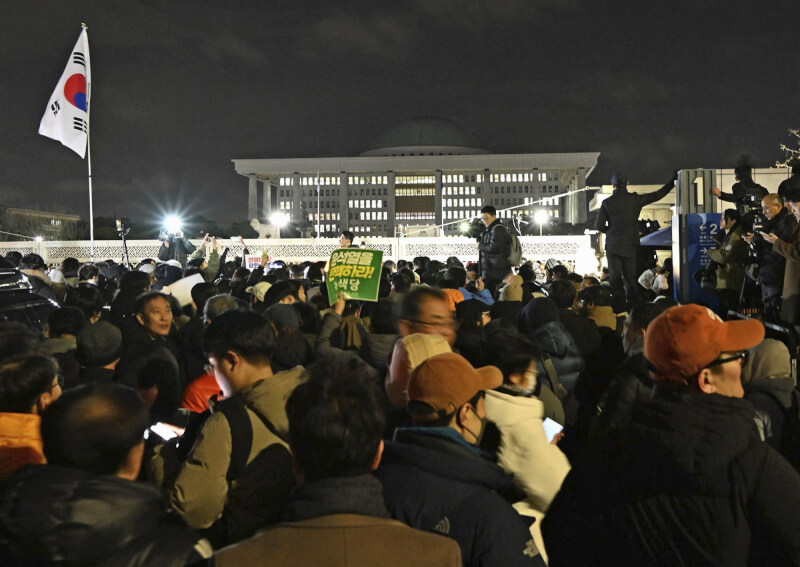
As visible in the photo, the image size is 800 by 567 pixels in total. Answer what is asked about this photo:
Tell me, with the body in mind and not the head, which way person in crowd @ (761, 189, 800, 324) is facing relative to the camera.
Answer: to the viewer's left

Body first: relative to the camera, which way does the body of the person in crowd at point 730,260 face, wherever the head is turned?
to the viewer's left

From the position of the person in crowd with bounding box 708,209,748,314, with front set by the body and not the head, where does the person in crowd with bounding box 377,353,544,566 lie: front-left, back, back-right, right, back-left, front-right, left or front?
left

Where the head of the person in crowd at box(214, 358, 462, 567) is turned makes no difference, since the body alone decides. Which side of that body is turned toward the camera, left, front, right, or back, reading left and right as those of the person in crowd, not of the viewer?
back

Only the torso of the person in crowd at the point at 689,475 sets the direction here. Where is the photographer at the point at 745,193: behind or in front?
in front

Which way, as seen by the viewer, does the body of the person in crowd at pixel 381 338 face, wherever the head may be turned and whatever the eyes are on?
away from the camera

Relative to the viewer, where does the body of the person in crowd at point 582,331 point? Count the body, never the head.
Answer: away from the camera

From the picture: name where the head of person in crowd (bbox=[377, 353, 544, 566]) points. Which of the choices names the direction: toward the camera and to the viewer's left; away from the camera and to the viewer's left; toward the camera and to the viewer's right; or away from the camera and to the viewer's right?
away from the camera and to the viewer's right

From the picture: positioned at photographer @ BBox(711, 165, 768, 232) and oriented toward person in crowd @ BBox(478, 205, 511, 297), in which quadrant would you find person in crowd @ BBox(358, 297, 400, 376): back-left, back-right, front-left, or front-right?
front-left

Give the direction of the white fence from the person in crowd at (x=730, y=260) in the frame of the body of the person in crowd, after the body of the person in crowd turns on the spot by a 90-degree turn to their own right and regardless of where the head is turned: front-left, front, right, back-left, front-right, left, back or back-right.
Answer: front-left

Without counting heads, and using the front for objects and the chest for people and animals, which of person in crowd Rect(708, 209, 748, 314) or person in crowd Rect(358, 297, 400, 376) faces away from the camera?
person in crowd Rect(358, 297, 400, 376)

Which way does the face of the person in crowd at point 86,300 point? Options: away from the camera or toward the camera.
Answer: away from the camera

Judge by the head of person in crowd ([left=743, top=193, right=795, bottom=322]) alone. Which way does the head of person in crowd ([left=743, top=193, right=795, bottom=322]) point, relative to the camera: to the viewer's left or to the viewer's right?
to the viewer's left

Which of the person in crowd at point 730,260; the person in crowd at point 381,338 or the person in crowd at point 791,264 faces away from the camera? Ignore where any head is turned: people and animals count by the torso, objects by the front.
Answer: the person in crowd at point 381,338

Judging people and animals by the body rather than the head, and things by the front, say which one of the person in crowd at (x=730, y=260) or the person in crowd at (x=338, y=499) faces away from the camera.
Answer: the person in crowd at (x=338, y=499)

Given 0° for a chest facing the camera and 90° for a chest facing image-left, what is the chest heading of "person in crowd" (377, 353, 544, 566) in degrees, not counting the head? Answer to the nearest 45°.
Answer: approximately 225°
